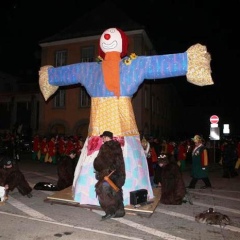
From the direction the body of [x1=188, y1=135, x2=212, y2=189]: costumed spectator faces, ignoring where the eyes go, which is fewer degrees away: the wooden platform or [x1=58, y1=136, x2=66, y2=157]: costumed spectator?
the wooden platform

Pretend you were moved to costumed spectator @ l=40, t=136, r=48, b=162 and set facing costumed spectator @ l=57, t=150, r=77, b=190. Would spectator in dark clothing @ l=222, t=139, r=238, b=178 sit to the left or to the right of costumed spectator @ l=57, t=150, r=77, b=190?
left

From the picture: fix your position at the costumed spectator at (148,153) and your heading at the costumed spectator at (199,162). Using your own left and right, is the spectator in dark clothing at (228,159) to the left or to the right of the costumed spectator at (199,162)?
left

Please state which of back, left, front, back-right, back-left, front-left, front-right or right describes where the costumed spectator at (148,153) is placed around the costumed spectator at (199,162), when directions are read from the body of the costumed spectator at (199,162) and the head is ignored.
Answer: front-right

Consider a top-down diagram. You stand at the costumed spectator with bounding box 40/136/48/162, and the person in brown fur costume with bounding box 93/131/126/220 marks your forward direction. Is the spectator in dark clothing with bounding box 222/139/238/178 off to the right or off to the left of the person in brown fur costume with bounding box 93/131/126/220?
left

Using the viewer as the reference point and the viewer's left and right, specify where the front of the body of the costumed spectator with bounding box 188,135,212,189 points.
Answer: facing the viewer and to the left of the viewer

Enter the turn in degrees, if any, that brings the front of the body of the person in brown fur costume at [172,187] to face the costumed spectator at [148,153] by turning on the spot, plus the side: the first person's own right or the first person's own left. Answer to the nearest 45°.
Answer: approximately 90° to the first person's own right

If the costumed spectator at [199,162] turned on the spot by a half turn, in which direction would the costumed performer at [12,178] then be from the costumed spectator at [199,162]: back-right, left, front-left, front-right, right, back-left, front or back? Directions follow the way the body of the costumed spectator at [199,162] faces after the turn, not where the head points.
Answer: back

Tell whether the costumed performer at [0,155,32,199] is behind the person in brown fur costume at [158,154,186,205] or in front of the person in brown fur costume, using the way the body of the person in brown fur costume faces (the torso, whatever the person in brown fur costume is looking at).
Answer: in front

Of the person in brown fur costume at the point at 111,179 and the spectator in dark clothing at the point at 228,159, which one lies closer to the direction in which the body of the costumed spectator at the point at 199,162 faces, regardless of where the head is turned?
the person in brown fur costume

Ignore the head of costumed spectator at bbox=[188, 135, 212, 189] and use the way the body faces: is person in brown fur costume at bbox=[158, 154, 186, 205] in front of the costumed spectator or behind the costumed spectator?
in front
